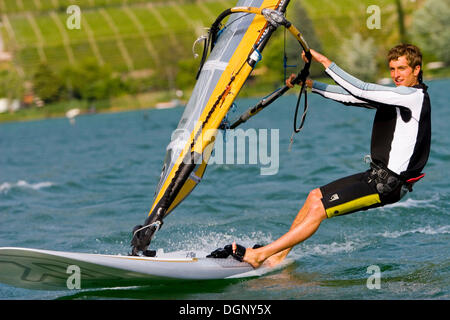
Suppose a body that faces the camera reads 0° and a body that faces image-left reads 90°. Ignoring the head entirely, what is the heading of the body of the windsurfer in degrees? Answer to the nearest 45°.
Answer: approximately 90°

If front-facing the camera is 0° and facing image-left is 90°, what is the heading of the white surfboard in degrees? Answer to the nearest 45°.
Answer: approximately 45°
